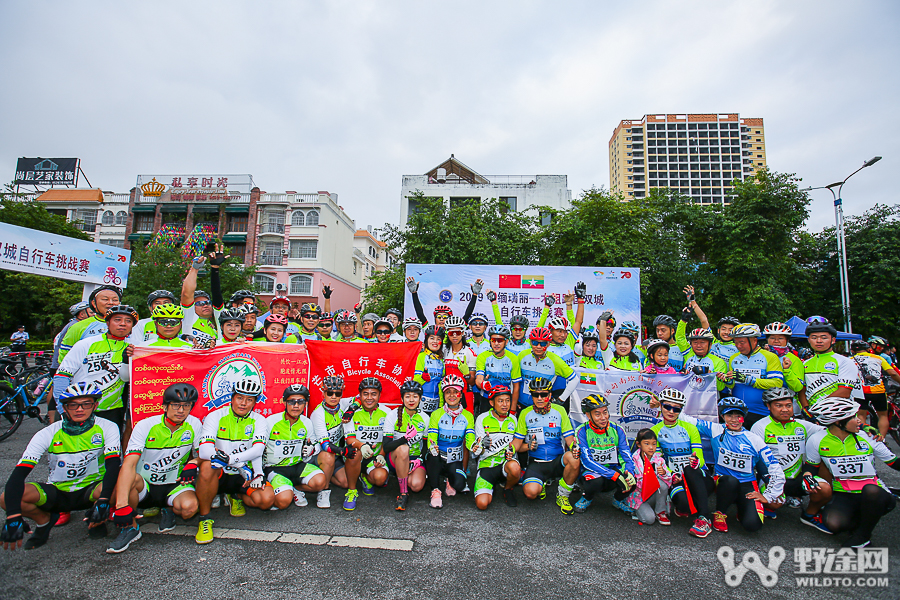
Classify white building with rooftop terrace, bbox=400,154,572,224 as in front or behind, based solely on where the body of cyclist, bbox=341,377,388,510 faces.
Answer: behind

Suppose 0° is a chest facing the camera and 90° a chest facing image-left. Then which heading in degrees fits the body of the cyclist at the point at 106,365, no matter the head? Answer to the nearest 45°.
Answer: approximately 315°

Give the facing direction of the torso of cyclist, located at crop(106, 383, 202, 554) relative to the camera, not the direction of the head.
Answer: toward the camera

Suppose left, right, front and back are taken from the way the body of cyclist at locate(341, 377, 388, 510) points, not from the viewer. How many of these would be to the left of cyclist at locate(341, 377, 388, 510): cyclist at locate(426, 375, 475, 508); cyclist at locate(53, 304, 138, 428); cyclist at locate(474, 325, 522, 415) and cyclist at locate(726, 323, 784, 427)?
3

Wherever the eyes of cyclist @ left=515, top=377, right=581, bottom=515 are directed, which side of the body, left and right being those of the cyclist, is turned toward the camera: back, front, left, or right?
front

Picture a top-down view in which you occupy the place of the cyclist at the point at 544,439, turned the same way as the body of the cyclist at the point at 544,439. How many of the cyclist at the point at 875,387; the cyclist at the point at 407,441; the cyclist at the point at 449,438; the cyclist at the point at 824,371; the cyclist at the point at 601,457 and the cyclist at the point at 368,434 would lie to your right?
3

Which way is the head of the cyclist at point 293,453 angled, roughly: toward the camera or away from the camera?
toward the camera

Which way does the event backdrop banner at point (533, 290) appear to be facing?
toward the camera

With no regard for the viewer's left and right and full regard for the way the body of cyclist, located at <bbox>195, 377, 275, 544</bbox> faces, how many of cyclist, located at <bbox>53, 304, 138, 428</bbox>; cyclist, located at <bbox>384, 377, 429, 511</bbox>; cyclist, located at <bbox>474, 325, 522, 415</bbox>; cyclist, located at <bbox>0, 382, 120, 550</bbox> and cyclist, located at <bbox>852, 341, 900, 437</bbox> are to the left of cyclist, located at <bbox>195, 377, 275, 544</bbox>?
3

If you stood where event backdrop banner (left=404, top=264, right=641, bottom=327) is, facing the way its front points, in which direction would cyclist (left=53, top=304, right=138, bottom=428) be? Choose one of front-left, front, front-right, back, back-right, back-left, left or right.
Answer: front-right

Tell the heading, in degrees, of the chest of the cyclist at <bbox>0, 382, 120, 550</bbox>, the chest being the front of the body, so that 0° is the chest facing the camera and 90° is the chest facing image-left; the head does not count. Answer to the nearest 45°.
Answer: approximately 0°

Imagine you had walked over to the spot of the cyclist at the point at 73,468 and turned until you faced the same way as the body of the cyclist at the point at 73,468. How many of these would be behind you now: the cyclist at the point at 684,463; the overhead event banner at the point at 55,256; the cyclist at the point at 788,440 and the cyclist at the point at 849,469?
1

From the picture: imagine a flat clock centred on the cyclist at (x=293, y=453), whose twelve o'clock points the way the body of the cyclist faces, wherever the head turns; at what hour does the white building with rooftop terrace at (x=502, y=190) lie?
The white building with rooftop terrace is roughly at 7 o'clock from the cyclist.

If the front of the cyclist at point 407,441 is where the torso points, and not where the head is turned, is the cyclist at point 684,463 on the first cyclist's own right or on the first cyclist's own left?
on the first cyclist's own left

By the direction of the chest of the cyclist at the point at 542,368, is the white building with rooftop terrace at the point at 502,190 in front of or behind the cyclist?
behind

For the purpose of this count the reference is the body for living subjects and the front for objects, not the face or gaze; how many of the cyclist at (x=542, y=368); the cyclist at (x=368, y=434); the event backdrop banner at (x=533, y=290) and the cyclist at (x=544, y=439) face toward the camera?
4
